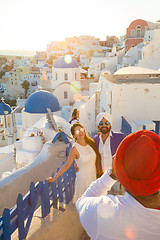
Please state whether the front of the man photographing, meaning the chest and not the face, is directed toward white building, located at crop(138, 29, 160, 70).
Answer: yes

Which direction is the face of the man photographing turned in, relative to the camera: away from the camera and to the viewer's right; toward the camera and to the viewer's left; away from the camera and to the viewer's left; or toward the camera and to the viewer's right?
away from the camera and to the viewer's left

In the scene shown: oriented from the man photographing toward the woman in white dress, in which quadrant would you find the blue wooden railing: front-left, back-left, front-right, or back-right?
front-left

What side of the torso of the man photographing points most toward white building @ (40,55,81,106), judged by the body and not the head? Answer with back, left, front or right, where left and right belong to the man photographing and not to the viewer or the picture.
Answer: front

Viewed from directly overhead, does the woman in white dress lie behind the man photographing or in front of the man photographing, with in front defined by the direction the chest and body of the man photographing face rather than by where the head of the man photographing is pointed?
in front

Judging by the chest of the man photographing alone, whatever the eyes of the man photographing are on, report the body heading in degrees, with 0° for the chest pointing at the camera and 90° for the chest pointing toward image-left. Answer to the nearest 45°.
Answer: approximately 180°

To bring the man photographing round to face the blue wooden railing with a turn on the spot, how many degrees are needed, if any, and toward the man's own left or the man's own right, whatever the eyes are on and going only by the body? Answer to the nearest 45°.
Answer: approximately 45° to the man's own left
